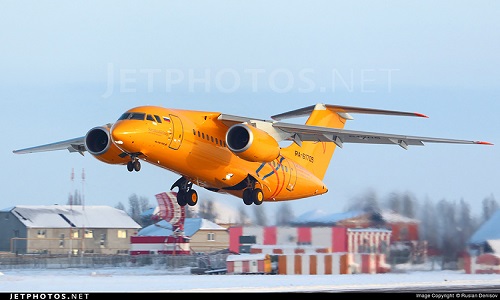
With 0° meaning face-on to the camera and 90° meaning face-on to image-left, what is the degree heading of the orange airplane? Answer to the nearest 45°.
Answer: approximately 45°

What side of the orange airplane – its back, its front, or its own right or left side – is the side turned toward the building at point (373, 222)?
back
